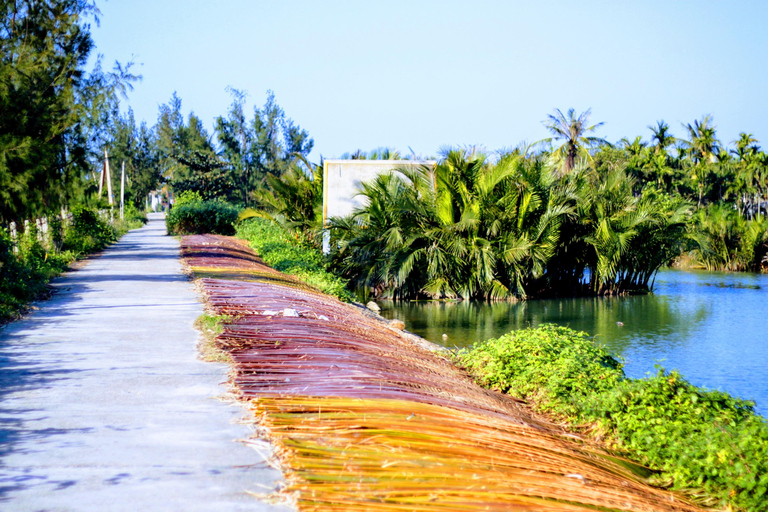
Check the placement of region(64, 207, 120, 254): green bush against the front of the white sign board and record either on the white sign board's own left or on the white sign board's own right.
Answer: on the white sign board's own right

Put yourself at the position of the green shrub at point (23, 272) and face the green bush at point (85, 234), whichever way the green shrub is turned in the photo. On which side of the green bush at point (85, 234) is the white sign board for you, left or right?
right

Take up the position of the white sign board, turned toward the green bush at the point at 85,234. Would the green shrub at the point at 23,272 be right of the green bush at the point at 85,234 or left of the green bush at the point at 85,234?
left

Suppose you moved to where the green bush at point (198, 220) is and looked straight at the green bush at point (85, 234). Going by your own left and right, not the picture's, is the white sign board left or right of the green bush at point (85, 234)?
left

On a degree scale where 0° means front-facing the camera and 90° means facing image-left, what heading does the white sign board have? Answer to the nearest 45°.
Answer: approximately 0°

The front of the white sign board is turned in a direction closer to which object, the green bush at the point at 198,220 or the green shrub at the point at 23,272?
the green shrub

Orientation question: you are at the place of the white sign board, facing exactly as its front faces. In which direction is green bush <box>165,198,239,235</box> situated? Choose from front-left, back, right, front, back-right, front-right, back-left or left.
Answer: back-right
